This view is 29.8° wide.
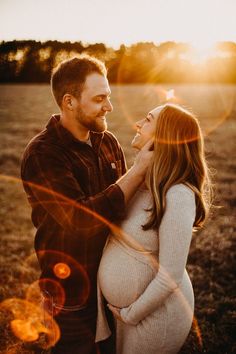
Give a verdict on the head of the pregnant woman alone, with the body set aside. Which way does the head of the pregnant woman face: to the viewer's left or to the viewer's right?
to the viewer's left

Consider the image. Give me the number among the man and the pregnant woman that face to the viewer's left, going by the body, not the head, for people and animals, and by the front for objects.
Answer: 1

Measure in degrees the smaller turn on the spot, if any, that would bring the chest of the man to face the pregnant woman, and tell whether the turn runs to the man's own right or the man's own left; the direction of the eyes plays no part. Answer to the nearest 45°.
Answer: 0° — they already face them

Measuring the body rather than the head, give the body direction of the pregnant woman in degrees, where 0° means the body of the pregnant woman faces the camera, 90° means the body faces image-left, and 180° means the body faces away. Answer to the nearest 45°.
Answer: approximately 90°

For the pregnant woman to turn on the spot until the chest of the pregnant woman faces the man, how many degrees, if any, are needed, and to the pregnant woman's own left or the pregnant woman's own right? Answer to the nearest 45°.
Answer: approximately 45° to the pregnant woman's own right

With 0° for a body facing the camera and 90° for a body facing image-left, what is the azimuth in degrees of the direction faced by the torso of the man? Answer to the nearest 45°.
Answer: approximately 315°
